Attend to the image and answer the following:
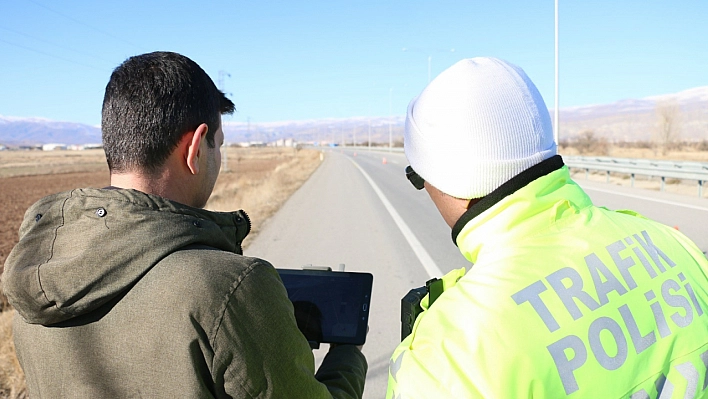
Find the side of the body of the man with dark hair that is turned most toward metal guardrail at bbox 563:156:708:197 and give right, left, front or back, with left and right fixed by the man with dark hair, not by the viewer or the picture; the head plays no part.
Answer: front

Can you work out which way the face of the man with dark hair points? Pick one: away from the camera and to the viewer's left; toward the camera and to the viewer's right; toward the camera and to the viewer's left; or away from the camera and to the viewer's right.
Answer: away from the camera and to the viewer's right

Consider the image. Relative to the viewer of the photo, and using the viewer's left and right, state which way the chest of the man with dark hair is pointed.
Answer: facing away from the viewer and to the right of the viewer
